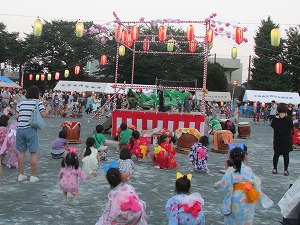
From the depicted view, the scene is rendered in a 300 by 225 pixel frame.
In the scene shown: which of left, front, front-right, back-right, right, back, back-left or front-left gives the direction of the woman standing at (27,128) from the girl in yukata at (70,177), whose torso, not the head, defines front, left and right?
front-left

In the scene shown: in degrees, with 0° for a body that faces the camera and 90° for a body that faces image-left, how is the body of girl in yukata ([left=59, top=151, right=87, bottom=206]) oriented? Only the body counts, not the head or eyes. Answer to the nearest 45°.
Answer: approximately 180°

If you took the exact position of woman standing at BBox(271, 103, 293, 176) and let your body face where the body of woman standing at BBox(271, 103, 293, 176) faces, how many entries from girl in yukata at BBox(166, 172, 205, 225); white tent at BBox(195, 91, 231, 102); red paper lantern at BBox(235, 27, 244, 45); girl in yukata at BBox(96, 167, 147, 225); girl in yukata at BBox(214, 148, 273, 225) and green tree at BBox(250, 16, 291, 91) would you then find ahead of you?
3

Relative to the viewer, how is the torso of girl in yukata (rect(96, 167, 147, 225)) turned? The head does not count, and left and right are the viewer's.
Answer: facing away from the viewer and to the left of the viewer

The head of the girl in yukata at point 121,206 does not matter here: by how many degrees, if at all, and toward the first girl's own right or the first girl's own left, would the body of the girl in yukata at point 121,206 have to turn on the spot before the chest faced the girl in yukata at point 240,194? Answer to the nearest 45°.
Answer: approximately 135° to the first girl's own right

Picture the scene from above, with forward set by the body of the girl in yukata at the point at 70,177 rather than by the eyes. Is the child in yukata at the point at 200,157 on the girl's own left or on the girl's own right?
on the girl's own right

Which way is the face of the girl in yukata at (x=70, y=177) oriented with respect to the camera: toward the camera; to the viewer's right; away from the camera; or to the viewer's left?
away from the camera

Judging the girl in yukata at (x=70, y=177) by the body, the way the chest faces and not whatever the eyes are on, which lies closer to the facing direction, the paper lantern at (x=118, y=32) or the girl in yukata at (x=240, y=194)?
the paper lantern

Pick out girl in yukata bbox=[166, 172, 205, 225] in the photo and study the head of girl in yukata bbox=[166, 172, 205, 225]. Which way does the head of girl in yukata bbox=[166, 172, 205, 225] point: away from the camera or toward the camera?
away from the camera

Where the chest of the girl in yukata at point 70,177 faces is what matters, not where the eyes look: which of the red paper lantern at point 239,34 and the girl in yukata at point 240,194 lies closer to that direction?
the red paper lantern
